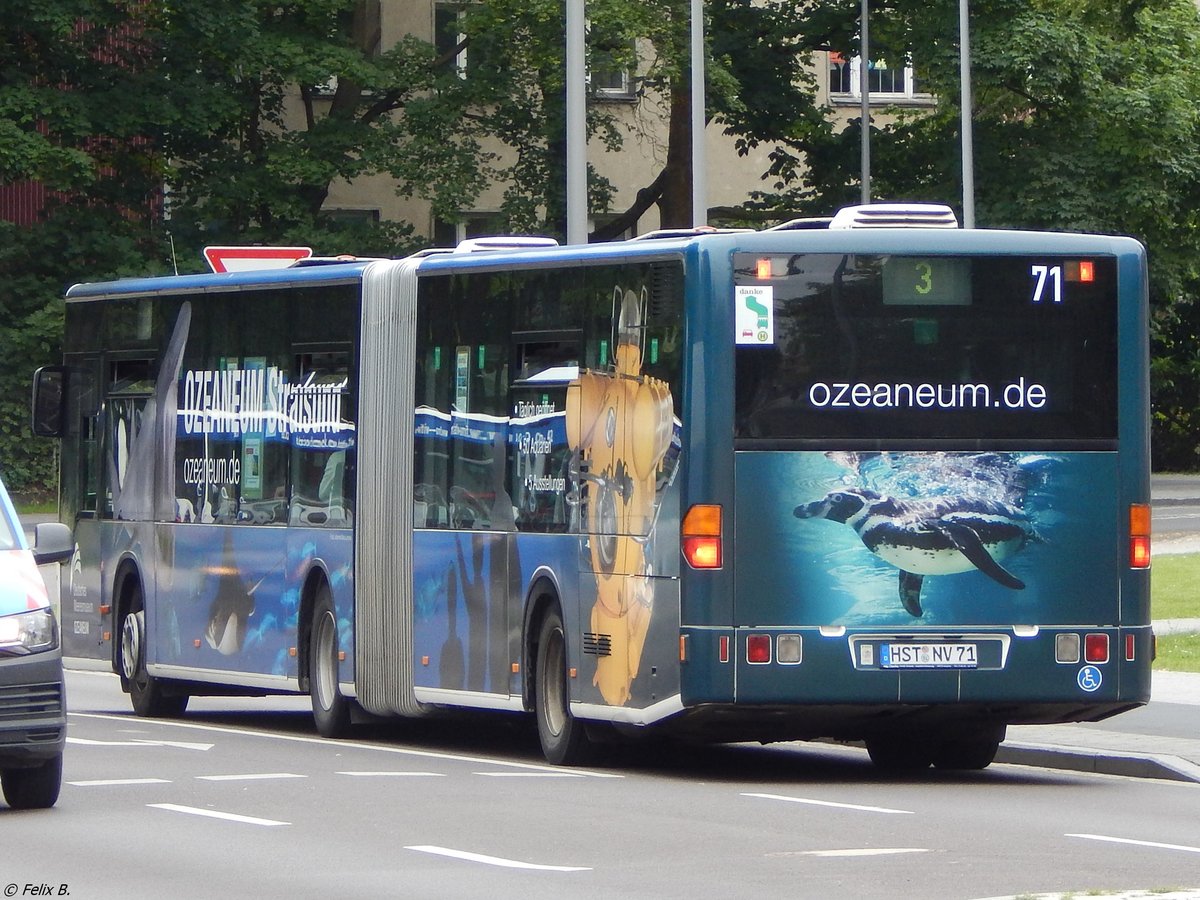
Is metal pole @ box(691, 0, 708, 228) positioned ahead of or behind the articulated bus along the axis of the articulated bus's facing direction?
ahead

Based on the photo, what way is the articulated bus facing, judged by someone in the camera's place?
facing away from the viewer and to the left of the viewer

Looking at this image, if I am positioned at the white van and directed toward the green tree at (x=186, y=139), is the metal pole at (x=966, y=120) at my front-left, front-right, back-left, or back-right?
front-right

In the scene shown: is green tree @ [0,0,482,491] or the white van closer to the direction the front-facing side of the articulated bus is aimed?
the green tree

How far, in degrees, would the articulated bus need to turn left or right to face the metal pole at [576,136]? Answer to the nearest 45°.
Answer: approximately 45° to its right

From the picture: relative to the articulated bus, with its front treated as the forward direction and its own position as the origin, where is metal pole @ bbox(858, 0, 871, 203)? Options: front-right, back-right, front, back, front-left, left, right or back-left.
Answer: front-right

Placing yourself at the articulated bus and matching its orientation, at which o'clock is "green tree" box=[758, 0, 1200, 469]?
The green tree is roughly at 2 o'clock from the articulated bus.

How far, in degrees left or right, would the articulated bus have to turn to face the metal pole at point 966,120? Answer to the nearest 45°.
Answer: approximately 45° to its right
